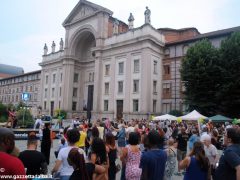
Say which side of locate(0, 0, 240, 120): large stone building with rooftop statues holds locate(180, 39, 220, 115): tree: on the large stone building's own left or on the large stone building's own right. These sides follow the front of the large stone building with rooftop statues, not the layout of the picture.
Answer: on the large stone building's own left

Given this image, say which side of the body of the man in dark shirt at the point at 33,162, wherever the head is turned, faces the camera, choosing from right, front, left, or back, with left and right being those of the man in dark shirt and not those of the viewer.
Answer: back

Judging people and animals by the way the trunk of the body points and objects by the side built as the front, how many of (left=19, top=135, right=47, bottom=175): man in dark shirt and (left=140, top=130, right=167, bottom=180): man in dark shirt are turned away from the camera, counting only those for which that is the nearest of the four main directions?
2

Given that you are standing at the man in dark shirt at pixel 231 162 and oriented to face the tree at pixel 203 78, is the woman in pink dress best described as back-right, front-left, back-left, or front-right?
front-left

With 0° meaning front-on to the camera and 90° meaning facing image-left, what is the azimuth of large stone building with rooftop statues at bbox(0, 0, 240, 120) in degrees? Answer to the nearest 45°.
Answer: approximately 45°

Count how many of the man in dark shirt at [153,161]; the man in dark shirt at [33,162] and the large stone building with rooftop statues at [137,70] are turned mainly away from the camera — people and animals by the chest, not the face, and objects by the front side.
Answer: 2

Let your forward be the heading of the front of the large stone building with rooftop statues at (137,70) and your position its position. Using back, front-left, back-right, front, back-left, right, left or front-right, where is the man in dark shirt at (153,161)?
front-left

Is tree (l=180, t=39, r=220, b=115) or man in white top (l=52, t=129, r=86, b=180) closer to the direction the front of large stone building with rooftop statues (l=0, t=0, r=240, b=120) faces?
the man in white top

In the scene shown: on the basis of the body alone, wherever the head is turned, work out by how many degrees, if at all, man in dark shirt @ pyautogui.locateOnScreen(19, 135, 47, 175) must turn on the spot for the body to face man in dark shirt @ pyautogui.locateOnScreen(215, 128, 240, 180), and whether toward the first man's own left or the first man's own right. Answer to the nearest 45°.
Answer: approximately 90° to the first man's own right

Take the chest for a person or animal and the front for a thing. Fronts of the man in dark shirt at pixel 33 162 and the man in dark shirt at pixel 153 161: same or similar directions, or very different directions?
same or similar directions

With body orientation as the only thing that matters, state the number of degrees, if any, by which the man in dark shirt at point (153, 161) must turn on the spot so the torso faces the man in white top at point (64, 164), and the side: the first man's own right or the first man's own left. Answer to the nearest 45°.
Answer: approximately 90° to the first man's own left

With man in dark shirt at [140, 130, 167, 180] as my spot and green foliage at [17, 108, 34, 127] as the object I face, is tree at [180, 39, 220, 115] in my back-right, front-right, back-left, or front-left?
front-right

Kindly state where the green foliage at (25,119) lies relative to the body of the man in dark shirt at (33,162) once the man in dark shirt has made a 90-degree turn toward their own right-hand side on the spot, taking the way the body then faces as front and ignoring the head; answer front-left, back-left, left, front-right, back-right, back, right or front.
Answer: left

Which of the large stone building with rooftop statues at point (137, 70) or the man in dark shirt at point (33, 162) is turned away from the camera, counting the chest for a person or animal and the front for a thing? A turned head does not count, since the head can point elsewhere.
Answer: the man in dark shirt

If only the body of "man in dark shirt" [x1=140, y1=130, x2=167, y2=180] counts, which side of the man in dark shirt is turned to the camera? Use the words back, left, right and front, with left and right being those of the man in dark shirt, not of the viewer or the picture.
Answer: back

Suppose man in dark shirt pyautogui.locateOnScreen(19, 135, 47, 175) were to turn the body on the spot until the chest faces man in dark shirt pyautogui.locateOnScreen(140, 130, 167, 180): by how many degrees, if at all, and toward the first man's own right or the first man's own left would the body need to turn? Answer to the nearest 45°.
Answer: approximately 90° to the first man's own right
